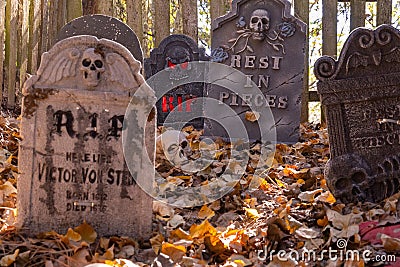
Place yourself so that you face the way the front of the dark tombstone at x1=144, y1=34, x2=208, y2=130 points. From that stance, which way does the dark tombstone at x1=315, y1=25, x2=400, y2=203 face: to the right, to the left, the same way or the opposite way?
the same way

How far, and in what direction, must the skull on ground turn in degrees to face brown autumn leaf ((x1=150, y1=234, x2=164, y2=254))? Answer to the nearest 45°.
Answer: approximately 45° to its right

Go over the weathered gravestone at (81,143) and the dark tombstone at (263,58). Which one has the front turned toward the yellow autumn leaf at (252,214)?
the dark tombstone

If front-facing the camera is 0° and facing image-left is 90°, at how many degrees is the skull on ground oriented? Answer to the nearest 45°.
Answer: approximately 315°

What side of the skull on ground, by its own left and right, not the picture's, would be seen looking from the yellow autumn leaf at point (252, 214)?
front

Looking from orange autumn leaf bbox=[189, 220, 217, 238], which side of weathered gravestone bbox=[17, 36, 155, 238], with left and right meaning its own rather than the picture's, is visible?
left

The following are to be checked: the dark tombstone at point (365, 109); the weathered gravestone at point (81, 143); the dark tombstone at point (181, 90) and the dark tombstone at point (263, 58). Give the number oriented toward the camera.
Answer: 4

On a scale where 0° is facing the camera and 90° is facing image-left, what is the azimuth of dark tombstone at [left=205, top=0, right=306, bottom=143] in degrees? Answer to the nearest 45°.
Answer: approximately 0°

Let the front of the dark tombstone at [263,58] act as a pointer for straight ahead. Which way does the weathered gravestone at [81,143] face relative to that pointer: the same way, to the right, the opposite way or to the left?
the same way

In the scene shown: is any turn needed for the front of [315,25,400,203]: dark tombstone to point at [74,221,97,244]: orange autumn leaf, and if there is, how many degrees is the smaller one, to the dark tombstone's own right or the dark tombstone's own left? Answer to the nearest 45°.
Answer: approximately 45° to the dark tombstone's own right

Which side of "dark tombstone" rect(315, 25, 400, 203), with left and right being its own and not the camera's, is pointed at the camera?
front

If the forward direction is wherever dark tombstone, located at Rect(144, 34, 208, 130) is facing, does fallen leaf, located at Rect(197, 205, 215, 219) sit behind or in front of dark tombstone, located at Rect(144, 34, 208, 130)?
in front

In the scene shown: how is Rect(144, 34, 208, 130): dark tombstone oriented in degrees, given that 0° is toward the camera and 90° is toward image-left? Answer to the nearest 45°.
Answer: approximately 0°

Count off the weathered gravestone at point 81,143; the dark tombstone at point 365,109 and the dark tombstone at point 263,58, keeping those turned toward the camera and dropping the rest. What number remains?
3

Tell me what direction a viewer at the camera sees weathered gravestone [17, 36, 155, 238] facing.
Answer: facing the viewer

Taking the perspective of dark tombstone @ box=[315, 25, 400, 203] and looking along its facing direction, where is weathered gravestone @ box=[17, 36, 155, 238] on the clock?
The weathered gravestone is roughly at 2 o'clock from the dark tombstone.
